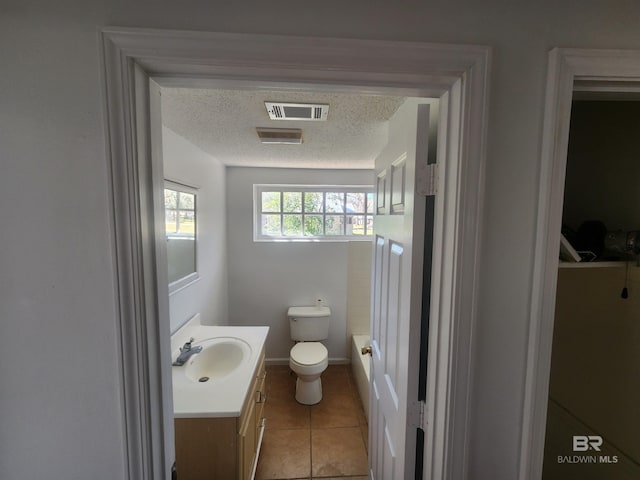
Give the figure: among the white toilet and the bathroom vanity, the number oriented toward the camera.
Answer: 1

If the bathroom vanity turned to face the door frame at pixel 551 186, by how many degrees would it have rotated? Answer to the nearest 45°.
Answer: approximately 45° to its right

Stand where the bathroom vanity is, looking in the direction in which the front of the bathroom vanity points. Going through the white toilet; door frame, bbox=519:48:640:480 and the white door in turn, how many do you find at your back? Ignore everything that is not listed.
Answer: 0

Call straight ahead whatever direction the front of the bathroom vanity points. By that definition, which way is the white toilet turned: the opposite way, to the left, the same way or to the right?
to the right

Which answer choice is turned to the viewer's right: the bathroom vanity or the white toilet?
the bathroom vanity

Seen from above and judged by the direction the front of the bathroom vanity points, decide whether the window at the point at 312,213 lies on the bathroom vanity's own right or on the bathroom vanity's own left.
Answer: on the bathroom vanity's own left

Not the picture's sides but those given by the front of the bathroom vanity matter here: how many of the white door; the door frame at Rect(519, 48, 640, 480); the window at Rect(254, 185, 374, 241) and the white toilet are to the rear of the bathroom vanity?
0

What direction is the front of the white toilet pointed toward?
toward the camera

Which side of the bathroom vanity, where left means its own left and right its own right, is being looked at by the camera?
right

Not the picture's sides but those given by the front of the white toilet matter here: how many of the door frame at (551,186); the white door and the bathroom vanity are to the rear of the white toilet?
0
